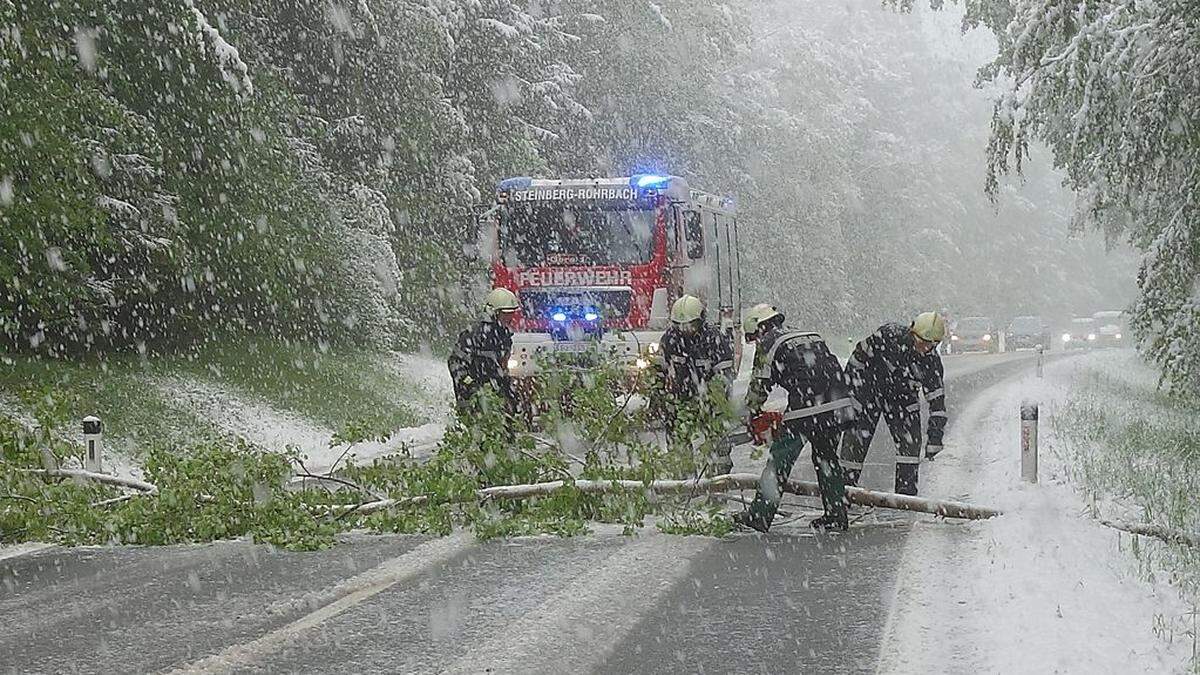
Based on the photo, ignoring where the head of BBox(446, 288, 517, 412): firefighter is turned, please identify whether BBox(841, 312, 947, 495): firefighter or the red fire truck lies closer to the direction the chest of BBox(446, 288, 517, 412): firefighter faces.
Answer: the firefighter

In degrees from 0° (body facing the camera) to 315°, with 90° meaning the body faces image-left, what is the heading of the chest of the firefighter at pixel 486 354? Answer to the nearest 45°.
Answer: approximately 315°

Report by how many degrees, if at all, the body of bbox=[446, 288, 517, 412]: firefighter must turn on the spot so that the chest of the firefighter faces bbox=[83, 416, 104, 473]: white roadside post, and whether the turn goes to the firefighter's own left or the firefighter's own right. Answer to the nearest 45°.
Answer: approximately 135° to the firefighter's own right
